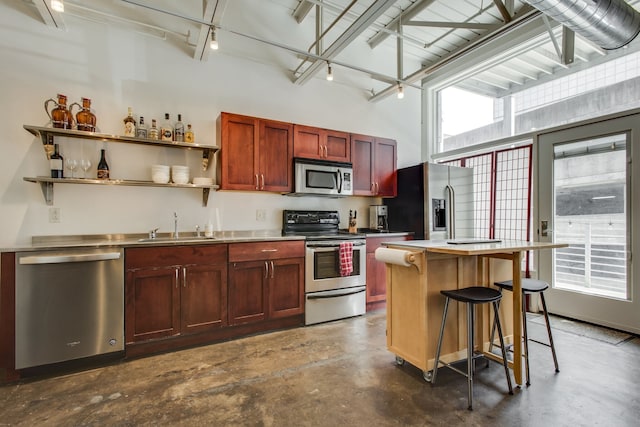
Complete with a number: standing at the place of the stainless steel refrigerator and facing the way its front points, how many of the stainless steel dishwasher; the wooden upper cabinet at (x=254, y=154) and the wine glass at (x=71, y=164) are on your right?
3

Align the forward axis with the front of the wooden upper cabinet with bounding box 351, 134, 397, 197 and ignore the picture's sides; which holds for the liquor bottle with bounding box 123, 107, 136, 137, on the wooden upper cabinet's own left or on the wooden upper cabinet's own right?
on the wooden upper cabinet's own right

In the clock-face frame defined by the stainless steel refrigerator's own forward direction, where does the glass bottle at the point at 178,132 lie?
The glass bottle is roughly at 3 o'clock from the stainless steel refrigerator.

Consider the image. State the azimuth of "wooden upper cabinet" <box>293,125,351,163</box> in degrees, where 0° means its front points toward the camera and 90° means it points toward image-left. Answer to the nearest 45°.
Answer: approximately 315°
